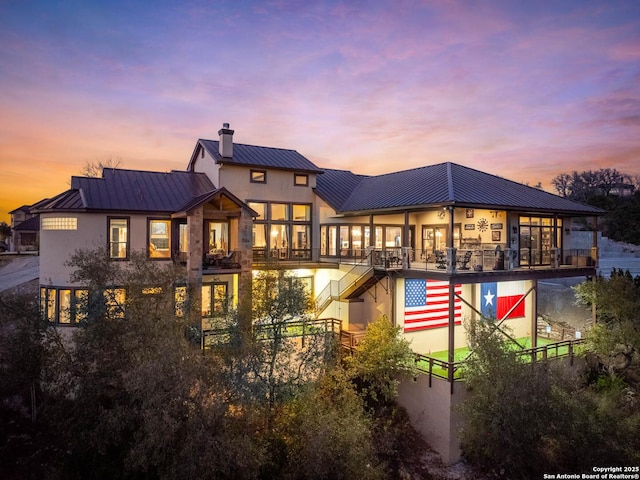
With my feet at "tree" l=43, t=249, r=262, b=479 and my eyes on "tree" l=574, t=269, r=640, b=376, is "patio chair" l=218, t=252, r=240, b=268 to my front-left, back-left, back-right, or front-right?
front-left

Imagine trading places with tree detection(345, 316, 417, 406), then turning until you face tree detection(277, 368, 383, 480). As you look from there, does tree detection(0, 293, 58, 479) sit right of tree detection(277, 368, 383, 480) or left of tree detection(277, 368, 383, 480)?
right

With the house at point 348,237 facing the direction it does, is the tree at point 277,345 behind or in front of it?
in front

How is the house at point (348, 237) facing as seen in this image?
toward the camera

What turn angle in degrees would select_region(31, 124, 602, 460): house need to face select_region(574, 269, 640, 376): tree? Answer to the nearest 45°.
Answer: approximately 90° to its left

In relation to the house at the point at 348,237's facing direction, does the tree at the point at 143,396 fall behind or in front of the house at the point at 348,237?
in front

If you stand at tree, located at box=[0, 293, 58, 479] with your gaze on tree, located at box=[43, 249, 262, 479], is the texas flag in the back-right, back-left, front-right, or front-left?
front-left

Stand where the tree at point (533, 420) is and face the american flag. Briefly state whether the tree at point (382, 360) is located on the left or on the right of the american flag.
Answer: left

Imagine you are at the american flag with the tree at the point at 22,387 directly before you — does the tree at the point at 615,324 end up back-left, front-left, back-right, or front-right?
back-left

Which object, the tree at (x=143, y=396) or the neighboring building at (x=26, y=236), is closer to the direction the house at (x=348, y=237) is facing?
the tree
